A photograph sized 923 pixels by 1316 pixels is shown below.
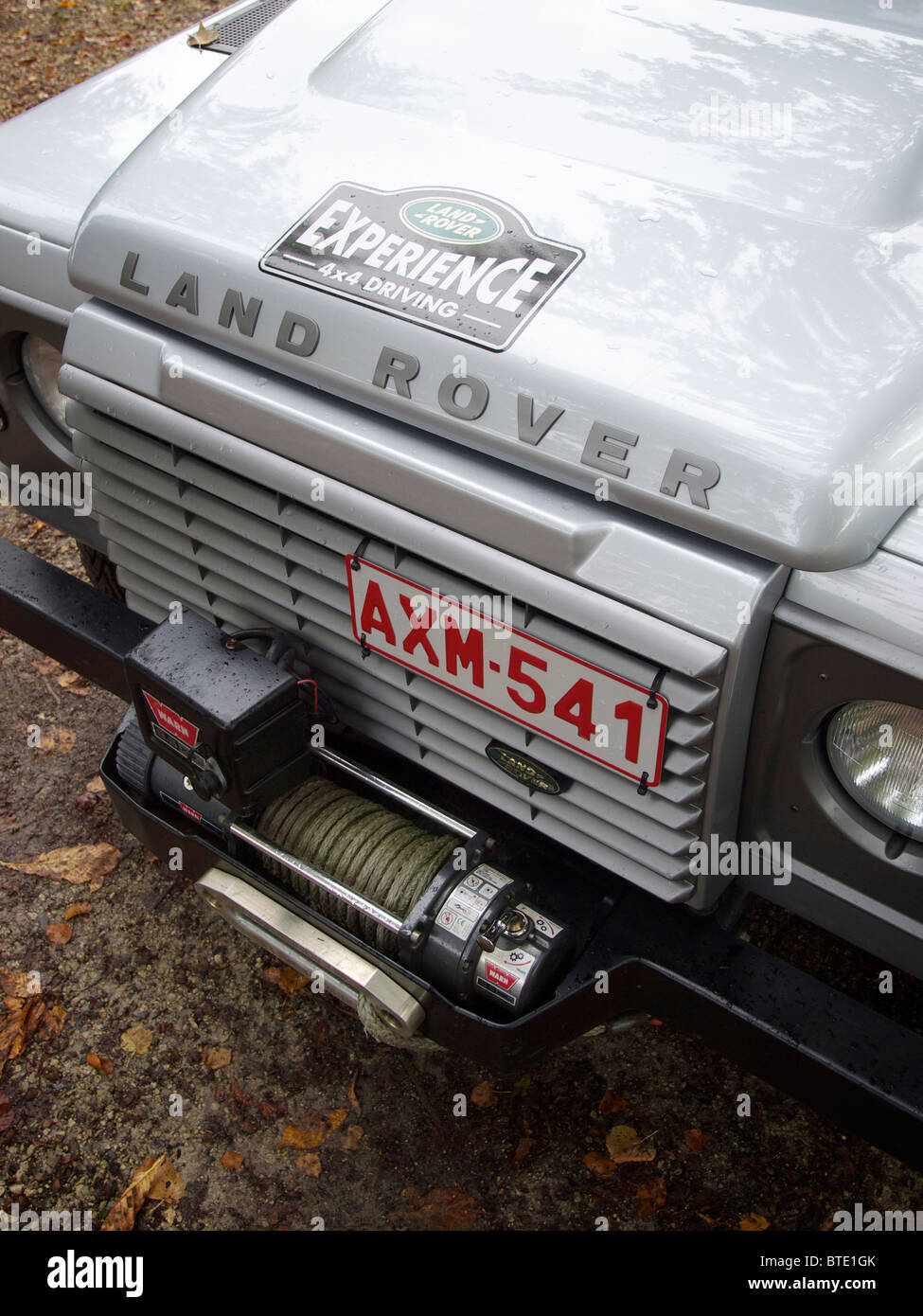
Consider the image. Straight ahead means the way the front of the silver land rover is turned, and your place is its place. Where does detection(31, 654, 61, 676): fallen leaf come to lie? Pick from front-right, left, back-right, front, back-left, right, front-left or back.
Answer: right

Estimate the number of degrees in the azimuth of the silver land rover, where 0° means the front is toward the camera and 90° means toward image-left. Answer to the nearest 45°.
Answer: approximately 45°
